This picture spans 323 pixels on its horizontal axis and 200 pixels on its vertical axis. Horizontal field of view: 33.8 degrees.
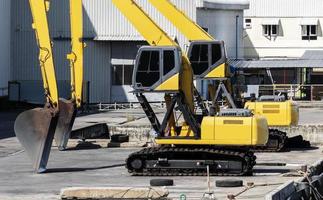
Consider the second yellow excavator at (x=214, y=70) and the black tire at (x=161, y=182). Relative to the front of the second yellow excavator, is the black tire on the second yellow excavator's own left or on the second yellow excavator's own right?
on the second yellow excavator's own left

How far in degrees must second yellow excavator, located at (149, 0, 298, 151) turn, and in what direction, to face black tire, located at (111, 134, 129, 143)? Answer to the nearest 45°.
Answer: approximately 45° to its right

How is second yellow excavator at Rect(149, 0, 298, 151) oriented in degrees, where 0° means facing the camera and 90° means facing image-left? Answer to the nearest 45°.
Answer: approximately 90°

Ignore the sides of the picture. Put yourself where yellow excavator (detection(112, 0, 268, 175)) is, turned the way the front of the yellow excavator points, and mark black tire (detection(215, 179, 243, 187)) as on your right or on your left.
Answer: on your left

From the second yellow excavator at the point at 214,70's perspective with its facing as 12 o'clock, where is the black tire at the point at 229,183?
The black tire is roughly at 9 o'clock from the second yellow excavator.

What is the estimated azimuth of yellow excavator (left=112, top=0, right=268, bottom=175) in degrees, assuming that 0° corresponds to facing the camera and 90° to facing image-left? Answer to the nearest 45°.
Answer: approximately 90°

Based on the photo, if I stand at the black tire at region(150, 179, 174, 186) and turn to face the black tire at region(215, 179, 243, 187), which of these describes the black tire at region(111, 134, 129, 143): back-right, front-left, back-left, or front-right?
back-left

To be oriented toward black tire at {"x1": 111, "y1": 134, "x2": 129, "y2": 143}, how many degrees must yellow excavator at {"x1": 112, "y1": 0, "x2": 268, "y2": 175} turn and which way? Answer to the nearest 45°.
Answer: approximately 90° to its right
